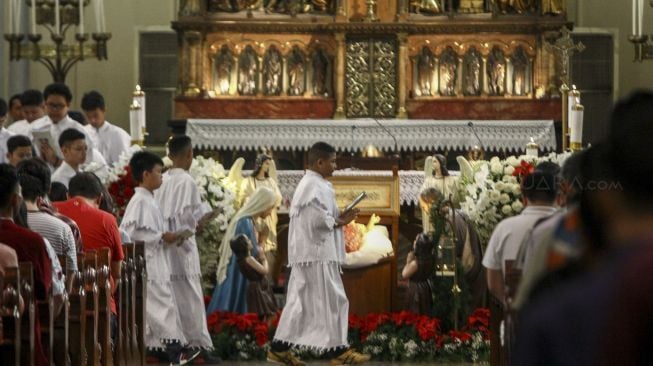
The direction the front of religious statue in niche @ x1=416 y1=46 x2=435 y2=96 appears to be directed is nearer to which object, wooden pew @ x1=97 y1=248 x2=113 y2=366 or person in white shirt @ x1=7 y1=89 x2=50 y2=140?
the wooden pew

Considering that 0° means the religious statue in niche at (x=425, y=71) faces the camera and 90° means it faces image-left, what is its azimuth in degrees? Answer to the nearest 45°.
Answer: approximately 0°

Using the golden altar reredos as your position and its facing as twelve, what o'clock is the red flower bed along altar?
The red flower bed along altar is roughly at 12 o'clock from the golden altar reredos.

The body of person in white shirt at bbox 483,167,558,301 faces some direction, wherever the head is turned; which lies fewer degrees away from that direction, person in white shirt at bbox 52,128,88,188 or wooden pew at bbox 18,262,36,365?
the person in white shirt

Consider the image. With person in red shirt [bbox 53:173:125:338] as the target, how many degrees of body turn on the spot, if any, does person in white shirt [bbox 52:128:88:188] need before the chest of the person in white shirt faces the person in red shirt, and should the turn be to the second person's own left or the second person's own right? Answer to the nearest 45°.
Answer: approximately 45° to the second person's own right

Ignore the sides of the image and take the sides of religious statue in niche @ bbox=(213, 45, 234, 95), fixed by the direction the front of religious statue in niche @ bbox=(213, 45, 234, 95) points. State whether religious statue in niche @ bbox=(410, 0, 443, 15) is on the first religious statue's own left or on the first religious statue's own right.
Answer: on the first religious statue's own left
